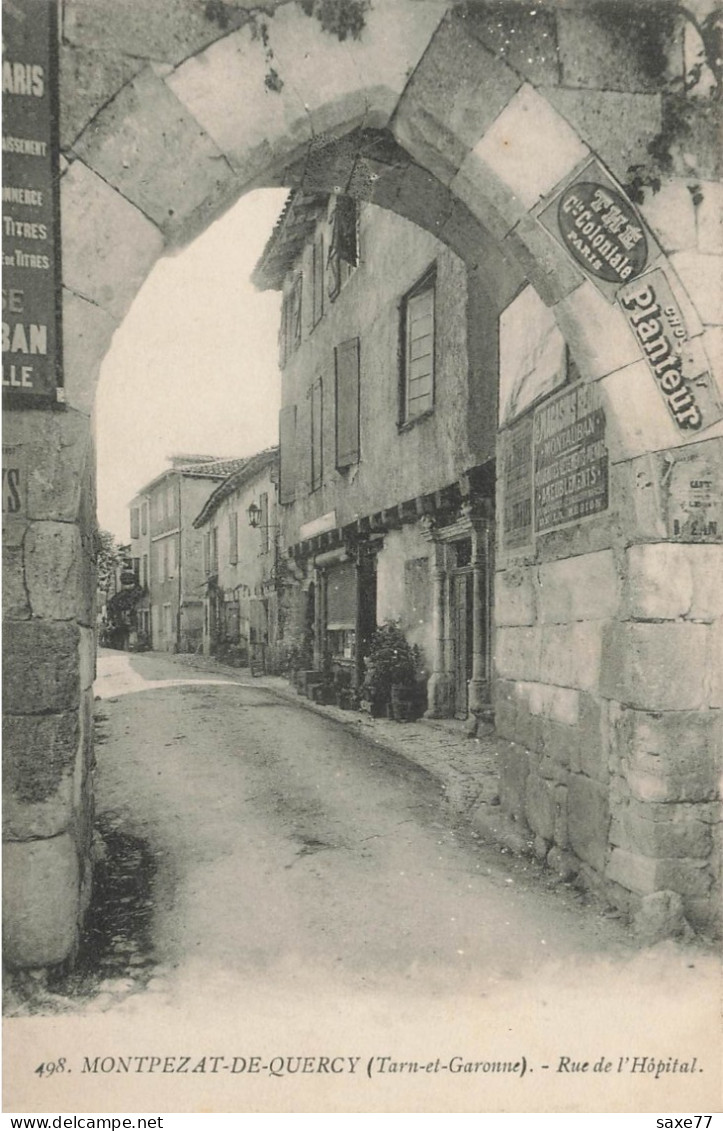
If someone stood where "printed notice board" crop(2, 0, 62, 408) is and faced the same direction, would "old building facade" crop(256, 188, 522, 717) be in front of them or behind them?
behind

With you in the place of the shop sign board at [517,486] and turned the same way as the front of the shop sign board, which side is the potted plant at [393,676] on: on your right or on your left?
on your right

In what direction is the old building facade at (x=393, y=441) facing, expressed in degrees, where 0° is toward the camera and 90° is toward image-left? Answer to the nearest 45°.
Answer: approximately 45°

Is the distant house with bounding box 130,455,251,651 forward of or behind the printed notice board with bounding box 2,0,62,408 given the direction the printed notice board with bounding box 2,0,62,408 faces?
behind

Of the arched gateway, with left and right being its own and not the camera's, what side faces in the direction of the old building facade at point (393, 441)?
back
